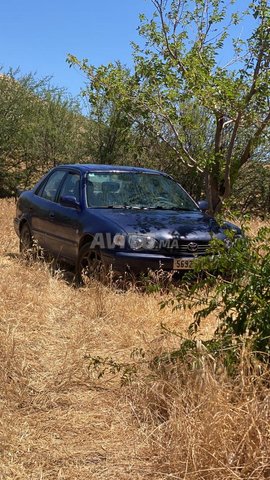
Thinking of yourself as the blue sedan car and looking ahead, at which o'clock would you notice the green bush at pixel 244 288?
The green bush is roughly at 1 o'clock from the blue sedan car.

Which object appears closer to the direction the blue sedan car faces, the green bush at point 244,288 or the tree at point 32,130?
the green bush

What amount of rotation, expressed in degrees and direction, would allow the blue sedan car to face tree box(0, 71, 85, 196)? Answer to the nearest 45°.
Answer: approximately 135° to its left

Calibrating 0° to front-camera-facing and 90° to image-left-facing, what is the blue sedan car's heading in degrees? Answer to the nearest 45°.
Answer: approximately 315°
